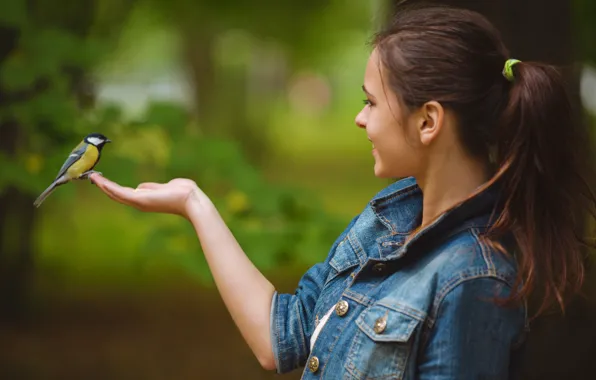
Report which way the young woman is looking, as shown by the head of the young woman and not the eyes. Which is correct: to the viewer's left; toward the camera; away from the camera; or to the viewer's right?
to the viewer's left

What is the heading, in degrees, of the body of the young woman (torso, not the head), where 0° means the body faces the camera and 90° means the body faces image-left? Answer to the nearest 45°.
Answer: approximately 45°

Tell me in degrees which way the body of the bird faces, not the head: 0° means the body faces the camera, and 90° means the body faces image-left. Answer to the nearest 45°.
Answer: approximately 270°
